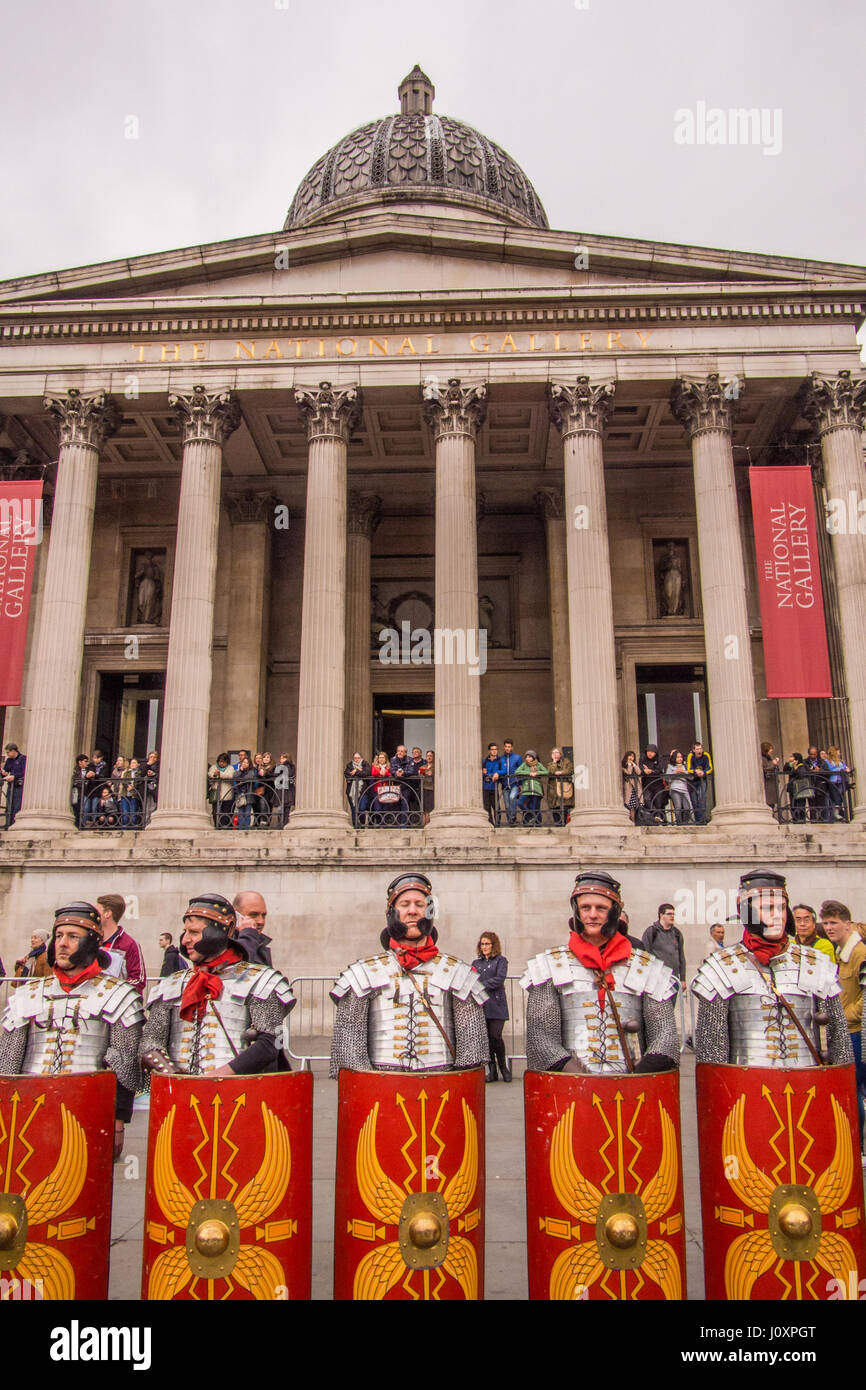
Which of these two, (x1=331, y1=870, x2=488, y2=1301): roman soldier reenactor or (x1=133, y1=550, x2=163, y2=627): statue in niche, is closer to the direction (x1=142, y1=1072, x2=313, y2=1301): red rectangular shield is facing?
the roman soldier reenactor

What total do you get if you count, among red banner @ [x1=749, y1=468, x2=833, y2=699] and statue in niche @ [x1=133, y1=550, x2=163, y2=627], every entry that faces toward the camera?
2

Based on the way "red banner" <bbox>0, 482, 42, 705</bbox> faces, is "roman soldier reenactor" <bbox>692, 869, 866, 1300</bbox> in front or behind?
in front

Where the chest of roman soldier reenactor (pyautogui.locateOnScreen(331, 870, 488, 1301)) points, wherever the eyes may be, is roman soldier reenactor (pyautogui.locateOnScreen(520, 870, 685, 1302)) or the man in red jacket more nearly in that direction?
the roman soldier reenactor

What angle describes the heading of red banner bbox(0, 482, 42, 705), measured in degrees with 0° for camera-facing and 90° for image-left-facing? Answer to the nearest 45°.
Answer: approximately 0°

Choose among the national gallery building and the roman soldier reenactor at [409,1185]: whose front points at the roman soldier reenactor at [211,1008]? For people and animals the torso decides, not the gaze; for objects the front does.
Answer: the national gallery building

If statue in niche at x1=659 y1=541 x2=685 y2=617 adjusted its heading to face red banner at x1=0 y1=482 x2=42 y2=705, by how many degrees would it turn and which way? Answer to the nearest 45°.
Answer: approximately 45° to its right

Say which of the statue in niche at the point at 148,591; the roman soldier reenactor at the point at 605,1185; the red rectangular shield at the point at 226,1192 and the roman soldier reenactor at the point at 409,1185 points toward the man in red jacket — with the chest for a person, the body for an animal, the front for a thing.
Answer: the statue in niche

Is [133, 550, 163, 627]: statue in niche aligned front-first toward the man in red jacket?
yes

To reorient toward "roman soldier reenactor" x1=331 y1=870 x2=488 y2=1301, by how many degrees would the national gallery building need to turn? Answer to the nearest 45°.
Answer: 0° — it already faces them

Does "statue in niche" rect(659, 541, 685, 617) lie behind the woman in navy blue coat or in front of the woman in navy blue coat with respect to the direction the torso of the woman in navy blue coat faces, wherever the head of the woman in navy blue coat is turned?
behind

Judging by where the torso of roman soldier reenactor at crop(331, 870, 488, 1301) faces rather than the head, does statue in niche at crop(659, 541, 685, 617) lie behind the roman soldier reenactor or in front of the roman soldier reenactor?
behind

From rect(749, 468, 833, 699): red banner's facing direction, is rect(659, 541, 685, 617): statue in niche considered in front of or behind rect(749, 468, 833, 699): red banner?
behind
